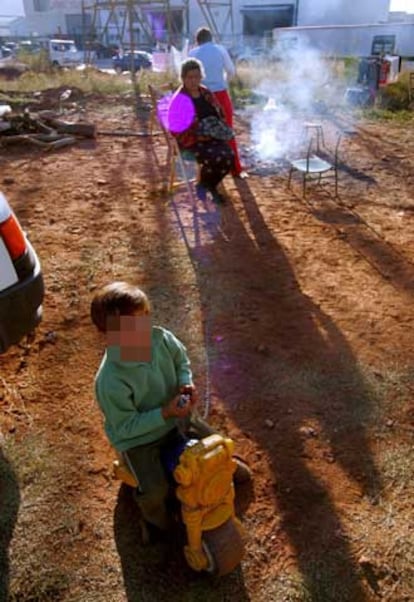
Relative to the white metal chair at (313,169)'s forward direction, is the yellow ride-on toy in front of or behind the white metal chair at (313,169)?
in front

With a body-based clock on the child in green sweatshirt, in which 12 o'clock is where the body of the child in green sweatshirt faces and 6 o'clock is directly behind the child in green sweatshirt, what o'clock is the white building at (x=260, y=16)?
The white building is roughly at 8 o'clock from the child in green sweatshirt.

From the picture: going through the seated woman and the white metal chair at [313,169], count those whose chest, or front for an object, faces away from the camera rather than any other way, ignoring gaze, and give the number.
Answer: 0

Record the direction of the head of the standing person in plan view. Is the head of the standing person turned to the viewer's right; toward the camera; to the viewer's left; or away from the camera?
away from the camera

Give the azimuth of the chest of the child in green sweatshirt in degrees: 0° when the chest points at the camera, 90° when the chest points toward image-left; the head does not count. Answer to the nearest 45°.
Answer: approximately 315°

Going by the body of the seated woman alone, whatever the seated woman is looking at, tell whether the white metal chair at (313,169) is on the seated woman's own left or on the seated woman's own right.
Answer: on the seated woman's own left

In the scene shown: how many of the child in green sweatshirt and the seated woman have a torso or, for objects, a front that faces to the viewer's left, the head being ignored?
0

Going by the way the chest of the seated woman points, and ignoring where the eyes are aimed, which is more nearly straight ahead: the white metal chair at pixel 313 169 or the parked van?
the white metal chair

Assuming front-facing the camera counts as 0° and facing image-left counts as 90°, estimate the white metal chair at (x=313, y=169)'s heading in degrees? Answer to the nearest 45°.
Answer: approximately 45°

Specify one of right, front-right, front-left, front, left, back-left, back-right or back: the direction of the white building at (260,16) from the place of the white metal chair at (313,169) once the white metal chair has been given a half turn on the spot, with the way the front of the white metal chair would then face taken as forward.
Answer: front-left
